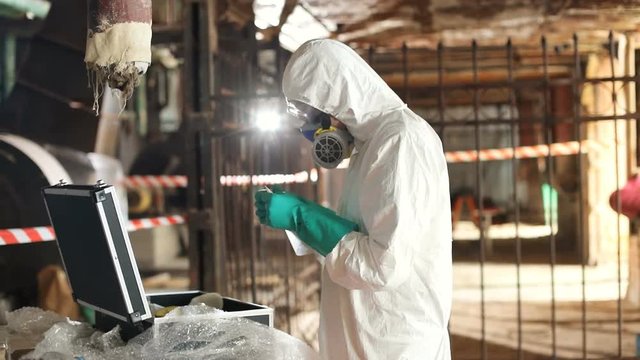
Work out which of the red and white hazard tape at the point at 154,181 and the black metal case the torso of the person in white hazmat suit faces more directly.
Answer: the black metal case

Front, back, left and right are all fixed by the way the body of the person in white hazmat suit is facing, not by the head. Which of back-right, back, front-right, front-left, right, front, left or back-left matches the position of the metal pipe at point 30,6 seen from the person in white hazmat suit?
front-right

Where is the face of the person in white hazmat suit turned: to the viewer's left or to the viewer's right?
to the viewer's left

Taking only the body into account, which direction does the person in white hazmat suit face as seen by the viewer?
to the viewer's left

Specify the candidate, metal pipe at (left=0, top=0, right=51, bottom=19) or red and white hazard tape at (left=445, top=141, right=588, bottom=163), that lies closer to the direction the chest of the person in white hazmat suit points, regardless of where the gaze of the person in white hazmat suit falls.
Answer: the metal pipe

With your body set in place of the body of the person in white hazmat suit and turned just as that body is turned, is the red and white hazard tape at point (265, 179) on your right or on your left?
on your right

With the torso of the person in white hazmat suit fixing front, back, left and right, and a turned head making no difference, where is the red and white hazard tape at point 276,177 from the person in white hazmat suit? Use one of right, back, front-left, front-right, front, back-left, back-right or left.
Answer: right

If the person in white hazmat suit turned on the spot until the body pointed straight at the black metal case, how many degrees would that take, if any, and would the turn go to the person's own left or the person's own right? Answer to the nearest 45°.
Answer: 0° — they already face it
